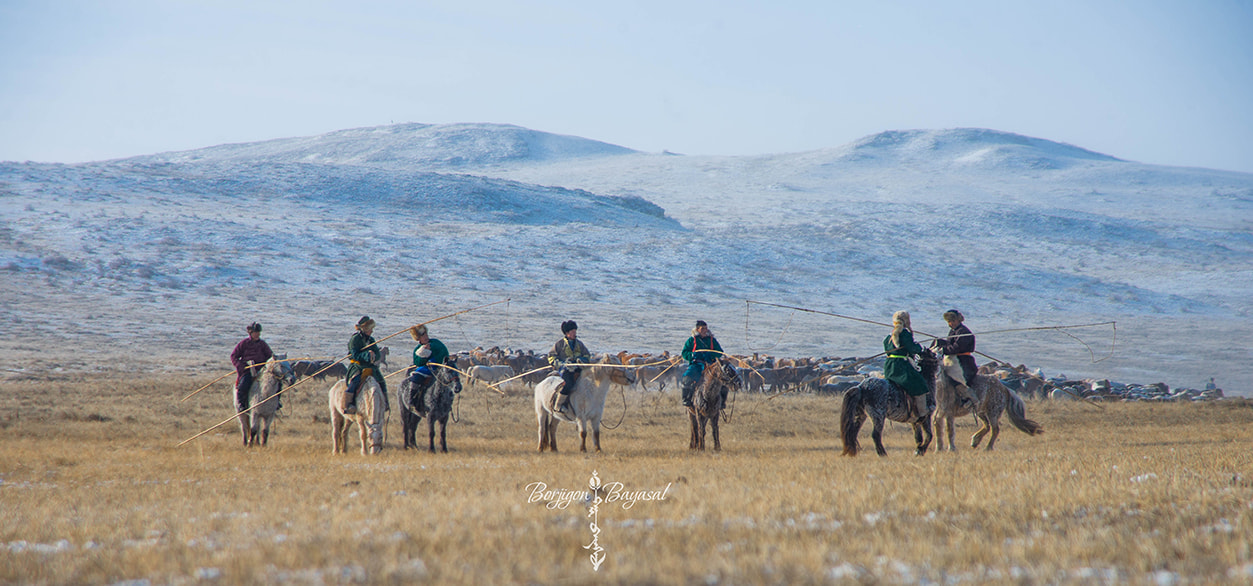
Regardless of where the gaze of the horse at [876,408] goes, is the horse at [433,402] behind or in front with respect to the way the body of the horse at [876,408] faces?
behind

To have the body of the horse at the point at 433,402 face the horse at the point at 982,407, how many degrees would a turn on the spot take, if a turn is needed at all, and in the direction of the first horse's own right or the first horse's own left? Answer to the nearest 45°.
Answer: approximately 45° to the first horse's own left

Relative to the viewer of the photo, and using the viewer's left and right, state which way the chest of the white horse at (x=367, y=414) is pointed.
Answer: facing the viewer and to the right of the viewer

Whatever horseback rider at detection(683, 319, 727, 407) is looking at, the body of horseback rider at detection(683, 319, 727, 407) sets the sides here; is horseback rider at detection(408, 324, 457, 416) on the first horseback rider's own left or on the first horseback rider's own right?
on the first horseback rider's own right

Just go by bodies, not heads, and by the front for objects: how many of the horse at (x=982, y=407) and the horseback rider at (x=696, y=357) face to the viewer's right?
0

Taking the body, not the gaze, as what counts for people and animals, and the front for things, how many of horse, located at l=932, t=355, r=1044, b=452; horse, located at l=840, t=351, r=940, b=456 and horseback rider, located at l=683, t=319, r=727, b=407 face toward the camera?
1

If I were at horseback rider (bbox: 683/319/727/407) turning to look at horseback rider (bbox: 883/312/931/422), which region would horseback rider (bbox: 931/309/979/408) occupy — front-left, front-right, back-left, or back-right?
front-left

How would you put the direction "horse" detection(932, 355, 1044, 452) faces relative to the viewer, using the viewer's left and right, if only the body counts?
facing to the left of the viewer

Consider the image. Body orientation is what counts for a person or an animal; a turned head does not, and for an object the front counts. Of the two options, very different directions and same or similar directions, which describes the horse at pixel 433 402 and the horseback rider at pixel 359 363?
same or similar directions

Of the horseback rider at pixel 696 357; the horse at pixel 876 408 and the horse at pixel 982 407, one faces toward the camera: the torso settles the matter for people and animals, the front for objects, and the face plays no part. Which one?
the horseback rider

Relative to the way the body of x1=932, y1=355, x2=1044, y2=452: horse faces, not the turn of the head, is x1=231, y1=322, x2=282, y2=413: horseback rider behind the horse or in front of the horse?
in front

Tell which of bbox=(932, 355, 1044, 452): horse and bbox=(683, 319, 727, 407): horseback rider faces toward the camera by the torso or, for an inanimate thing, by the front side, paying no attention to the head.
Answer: the horseback rider

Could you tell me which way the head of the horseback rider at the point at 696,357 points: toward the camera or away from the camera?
toward the camera

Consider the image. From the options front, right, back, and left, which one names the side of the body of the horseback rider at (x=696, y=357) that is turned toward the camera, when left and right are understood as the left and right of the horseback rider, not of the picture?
front

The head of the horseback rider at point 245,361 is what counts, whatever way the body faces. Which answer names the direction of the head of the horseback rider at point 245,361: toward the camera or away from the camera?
toward the camera

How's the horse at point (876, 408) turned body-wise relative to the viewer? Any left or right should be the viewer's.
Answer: facing to the right of the viewer
